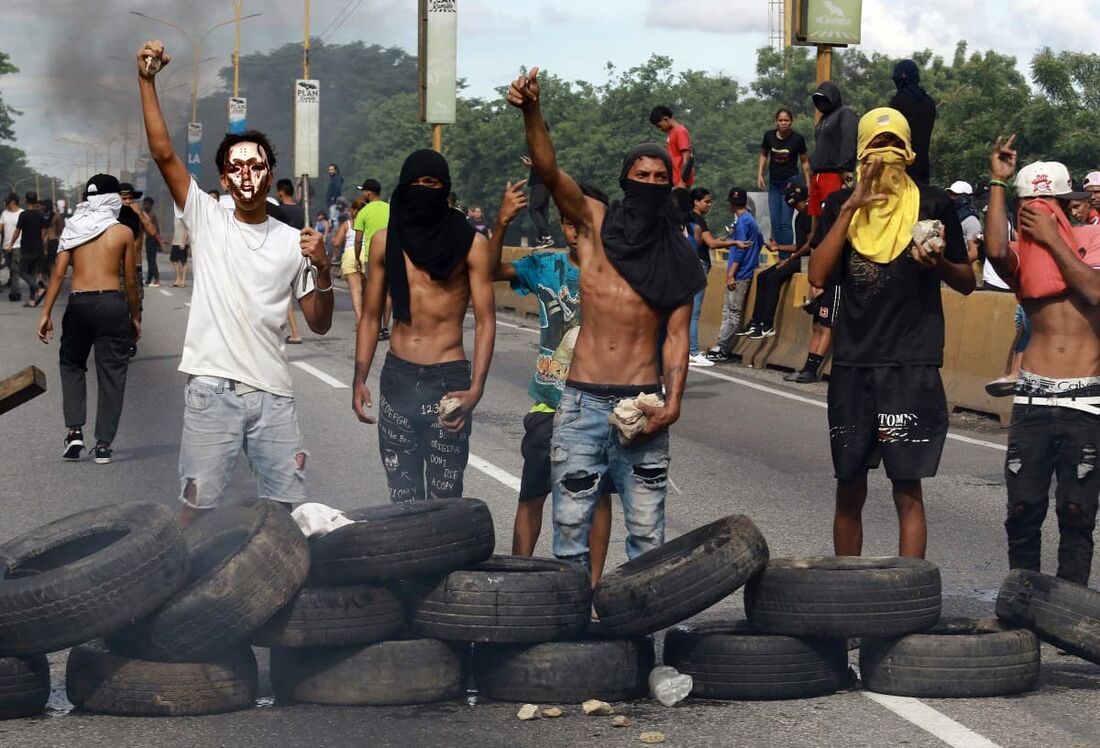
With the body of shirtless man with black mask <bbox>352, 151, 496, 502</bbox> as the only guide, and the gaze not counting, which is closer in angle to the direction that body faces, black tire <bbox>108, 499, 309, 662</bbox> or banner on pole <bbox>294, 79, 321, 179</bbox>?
the black tire

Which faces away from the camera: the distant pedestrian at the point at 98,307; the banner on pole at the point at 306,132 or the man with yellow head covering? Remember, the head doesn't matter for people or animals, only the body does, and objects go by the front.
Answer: the distant pedestrian

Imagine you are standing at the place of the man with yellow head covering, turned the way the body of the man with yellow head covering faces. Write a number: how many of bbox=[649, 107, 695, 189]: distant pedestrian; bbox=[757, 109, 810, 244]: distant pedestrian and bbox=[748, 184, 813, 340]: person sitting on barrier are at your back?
3

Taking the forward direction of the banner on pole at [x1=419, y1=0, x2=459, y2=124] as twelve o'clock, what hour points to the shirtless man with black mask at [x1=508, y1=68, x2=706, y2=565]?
The shirtless man with black mask is roughly at 12 o'clock from the banner on pole.

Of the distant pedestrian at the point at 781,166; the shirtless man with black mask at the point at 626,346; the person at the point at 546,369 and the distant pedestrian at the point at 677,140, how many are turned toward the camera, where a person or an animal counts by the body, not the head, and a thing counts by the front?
3

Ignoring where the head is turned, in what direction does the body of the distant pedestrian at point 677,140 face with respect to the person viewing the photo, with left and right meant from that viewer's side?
facing to the left of the viewer

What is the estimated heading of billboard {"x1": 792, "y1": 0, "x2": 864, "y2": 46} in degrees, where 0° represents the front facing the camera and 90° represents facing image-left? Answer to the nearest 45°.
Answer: approximately 0°

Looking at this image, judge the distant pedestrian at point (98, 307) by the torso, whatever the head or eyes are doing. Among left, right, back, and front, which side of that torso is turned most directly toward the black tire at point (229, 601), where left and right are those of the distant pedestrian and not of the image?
back

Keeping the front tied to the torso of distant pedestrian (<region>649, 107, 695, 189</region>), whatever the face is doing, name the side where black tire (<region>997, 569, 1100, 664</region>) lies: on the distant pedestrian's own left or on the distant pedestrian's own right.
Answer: on the distant pedestrian's own left

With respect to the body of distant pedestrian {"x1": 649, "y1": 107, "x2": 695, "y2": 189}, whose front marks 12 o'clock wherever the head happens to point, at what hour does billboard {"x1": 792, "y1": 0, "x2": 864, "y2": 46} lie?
The billboard is roughly at 5 o'clock from the distant pedestrian.

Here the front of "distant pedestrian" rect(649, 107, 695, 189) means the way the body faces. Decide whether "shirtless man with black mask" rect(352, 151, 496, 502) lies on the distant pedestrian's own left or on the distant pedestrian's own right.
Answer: on the distant pedestrian's own left

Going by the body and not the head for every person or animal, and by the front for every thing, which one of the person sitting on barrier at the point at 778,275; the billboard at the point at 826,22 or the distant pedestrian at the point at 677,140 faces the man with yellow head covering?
the billboard

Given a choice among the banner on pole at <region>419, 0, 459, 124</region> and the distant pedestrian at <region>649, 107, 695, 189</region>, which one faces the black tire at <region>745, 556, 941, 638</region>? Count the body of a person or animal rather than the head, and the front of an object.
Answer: the banner on pole
